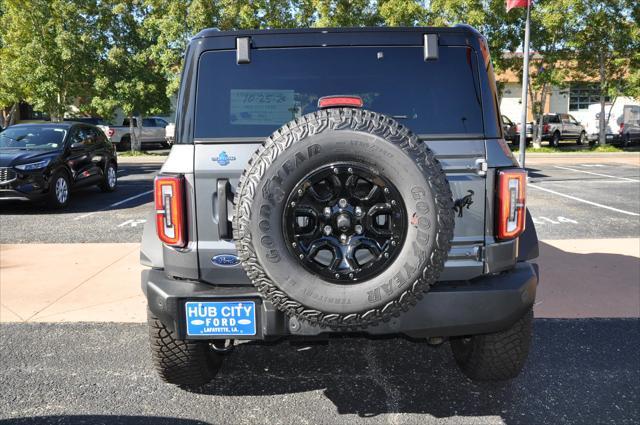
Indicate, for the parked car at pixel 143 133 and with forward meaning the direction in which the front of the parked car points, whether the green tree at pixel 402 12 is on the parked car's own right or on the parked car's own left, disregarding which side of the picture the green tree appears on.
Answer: on the parked car's own right

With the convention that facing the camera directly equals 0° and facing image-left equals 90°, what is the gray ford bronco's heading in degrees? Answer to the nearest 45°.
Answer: approximately 180°

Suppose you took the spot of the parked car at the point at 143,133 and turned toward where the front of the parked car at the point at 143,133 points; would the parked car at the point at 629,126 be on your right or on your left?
on your right

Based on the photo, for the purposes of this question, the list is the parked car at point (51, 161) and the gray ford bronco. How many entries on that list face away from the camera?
1

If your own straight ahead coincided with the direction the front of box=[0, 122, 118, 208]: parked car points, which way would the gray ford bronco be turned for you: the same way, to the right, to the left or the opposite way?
the opposite way

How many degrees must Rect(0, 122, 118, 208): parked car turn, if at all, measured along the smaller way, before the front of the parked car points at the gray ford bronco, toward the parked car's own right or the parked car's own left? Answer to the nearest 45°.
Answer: approximately 45° to the parked car's own left

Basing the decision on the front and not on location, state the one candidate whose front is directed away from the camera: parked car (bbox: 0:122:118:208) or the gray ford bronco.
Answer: the gray ford bronco

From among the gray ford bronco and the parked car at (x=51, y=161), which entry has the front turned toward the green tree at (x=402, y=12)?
the gray ford bronco

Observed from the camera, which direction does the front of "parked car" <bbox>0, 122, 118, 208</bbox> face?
facing the viewer and to the left of the viewer

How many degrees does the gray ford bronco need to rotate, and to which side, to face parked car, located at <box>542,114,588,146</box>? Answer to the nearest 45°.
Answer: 0° — it already faces it
